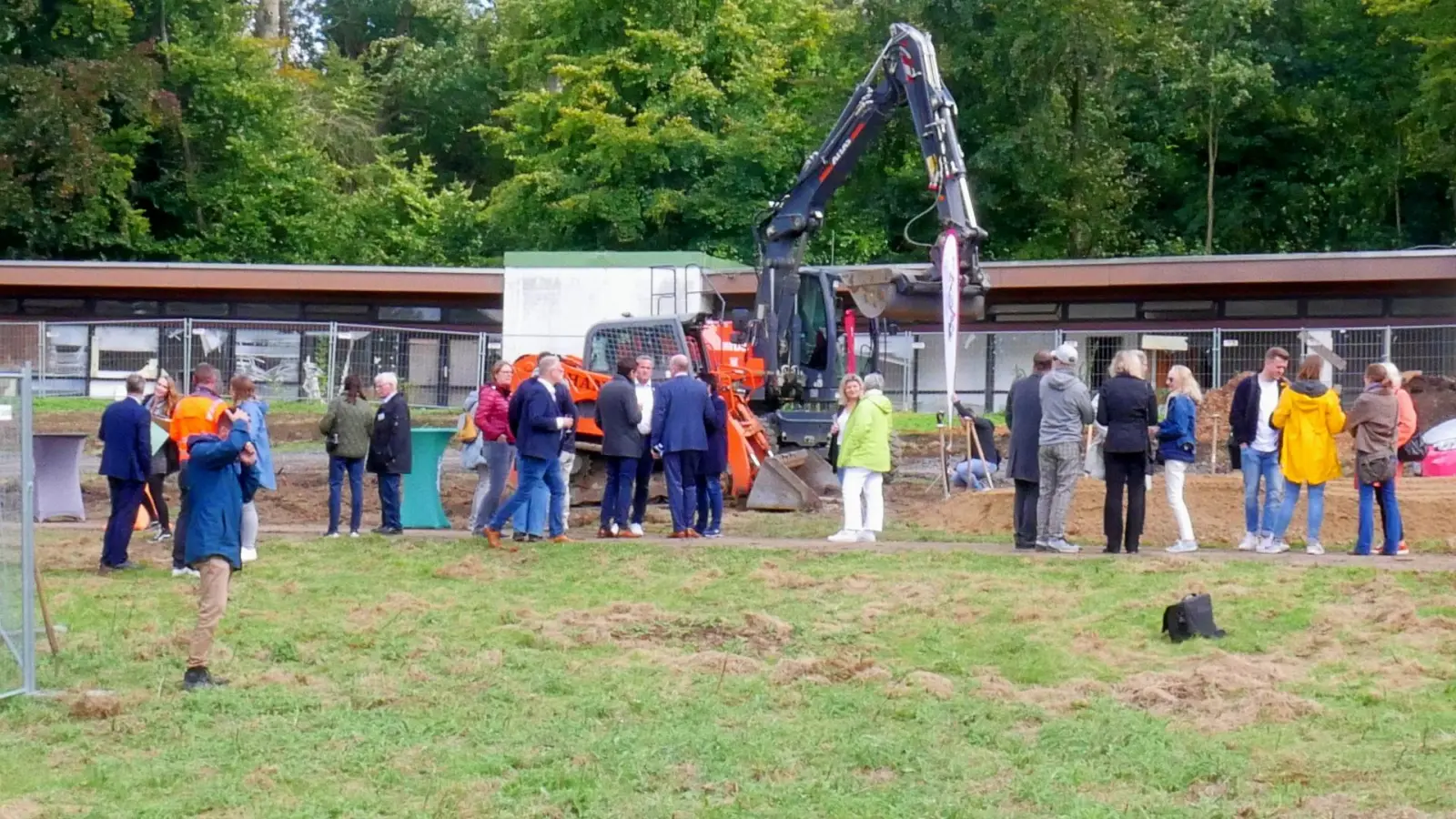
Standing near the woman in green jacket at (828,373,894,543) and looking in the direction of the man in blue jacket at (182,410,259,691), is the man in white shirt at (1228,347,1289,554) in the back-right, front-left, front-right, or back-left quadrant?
back-left

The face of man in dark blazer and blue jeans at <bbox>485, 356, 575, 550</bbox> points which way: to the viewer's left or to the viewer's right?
to the viewer's right

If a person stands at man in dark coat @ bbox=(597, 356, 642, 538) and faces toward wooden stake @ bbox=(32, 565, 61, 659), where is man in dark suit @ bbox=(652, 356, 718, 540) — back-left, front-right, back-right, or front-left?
back-left

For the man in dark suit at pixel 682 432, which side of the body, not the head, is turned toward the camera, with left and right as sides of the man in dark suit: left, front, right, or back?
back

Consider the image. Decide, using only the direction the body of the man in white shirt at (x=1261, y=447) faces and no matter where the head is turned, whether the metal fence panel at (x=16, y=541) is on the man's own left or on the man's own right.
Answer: on the man's own right

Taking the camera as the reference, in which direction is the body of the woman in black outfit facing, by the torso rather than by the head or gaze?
away from the camera

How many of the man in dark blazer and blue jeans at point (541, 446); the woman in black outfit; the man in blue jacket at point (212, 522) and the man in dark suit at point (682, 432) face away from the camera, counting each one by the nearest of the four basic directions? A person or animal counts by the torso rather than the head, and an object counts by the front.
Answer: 2

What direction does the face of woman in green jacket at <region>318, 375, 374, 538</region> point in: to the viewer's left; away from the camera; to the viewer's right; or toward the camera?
away from the camera

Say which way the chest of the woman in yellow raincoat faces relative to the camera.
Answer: away from the camera
